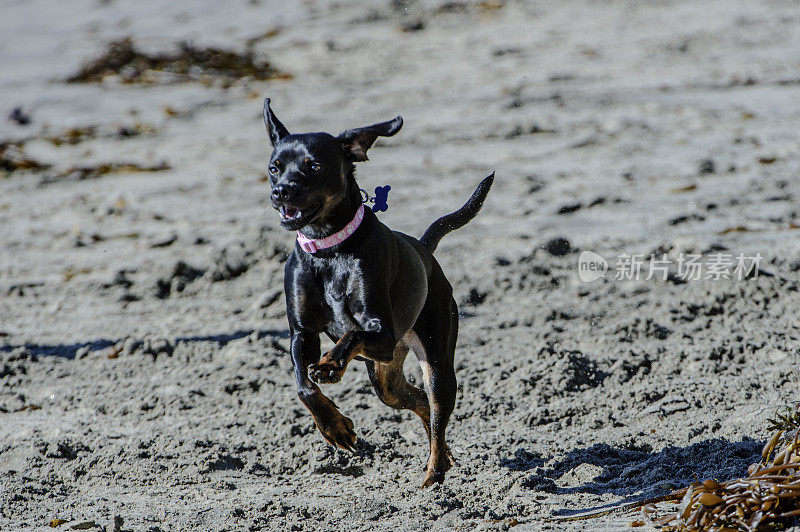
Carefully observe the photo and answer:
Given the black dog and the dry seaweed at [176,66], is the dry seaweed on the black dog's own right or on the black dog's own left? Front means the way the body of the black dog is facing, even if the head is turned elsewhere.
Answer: on the black dog's own right

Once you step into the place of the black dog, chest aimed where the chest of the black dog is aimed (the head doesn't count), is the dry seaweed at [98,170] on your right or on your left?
on your right

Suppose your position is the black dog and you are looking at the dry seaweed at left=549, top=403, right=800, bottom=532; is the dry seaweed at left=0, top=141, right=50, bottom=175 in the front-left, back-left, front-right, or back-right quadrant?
back-left

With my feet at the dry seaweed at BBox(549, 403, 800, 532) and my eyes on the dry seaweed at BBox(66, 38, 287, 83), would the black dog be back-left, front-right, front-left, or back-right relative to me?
front-left

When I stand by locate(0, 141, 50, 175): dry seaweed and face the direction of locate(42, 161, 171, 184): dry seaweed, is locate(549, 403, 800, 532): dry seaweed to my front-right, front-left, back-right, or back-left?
front-right

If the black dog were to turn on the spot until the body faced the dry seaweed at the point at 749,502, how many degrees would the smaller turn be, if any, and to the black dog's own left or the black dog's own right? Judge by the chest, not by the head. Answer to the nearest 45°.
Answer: approximately 90° to the black dog's own left

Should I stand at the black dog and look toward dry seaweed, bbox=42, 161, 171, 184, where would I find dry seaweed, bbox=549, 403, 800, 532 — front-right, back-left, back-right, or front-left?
back-right

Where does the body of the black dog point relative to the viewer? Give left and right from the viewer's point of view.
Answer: facing the viewer and to the left of the viewer

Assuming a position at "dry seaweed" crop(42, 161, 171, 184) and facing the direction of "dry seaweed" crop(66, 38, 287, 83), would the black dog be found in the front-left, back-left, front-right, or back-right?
back-right

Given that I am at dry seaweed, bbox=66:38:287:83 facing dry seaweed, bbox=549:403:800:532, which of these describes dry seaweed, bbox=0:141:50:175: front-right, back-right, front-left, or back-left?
front-right

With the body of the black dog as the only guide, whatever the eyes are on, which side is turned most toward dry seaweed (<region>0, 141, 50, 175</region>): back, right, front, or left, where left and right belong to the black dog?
right
